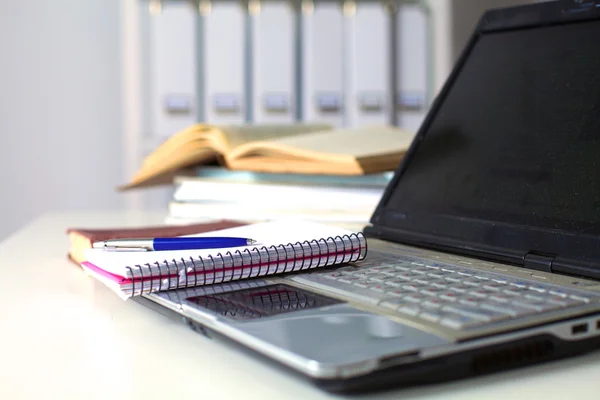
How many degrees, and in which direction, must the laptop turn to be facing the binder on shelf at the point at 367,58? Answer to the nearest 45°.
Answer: approximately 135° to its right

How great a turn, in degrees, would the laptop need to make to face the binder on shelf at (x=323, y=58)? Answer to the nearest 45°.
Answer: approximately 135° to its right

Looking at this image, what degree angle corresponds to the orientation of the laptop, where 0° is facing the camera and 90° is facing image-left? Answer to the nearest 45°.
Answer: approximately 45°

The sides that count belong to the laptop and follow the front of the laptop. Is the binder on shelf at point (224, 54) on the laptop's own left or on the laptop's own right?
on the laptop's own right

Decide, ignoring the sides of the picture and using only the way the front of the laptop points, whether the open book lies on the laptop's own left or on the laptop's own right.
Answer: on the laptop's own right

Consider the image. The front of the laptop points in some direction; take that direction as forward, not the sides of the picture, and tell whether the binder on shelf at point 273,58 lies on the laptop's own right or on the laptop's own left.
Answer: on the laptop's own right
